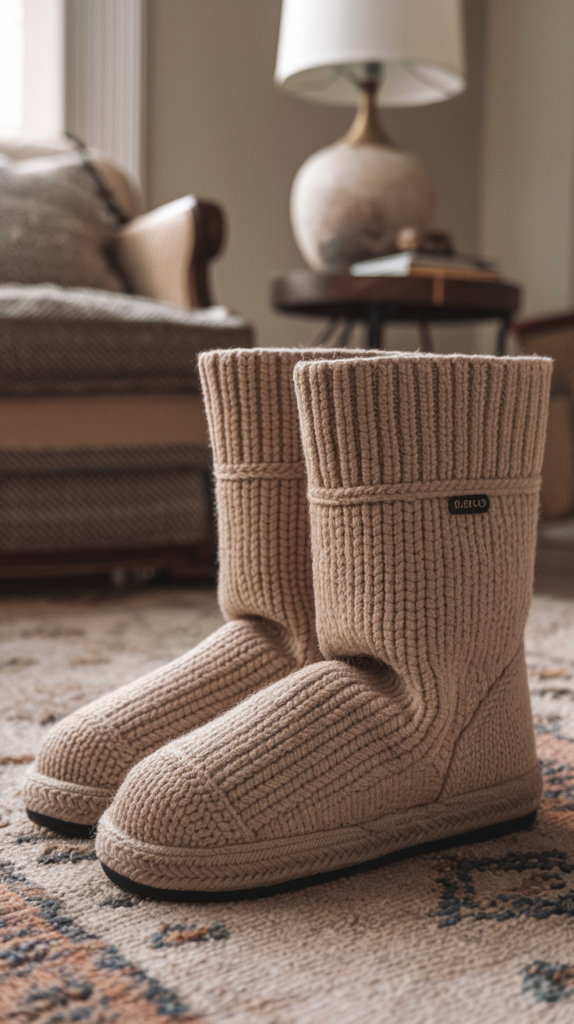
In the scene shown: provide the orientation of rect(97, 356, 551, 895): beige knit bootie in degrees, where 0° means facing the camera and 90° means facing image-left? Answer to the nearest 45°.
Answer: approximately 45°

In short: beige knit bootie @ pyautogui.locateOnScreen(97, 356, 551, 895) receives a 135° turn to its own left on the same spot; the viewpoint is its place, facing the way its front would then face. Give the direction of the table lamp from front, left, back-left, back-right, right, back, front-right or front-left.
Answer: left

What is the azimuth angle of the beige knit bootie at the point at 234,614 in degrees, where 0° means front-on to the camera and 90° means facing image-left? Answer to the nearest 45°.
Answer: approximately 45°

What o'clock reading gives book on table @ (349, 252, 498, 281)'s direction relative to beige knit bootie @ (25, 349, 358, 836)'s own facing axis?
The book on table is roughly at 5 o'clock from the beige knit bootie.

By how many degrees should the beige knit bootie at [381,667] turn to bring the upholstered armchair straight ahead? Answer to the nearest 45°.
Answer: approximately 135° to its right

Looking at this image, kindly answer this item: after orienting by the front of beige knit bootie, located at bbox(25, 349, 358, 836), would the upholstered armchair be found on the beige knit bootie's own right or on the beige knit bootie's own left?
on the beige knit bootie's own right
